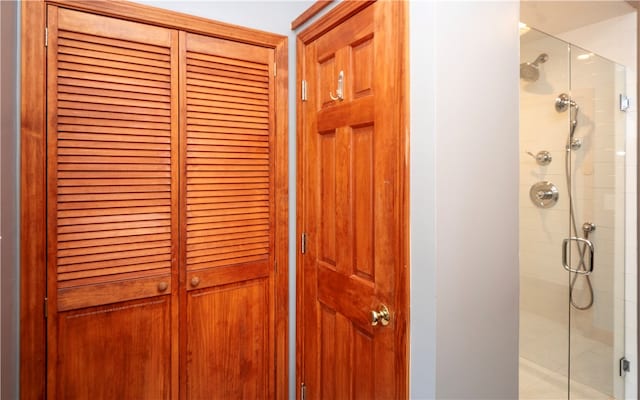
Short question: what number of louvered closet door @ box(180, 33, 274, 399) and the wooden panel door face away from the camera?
0

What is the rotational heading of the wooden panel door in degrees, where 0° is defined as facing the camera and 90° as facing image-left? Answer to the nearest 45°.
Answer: approximately 45°

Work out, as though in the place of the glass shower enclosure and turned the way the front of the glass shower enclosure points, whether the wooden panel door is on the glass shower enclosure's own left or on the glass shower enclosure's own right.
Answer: on the glass shower enclosure's own right

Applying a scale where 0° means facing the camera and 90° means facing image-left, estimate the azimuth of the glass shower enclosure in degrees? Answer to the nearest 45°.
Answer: approximately 315°

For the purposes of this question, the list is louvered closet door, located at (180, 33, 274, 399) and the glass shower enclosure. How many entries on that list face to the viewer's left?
0

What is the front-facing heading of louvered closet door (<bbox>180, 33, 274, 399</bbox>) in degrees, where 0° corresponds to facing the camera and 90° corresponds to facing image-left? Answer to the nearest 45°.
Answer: approximately 315°

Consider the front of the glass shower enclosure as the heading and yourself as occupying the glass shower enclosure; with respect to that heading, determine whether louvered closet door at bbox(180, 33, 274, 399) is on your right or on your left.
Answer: on your right
